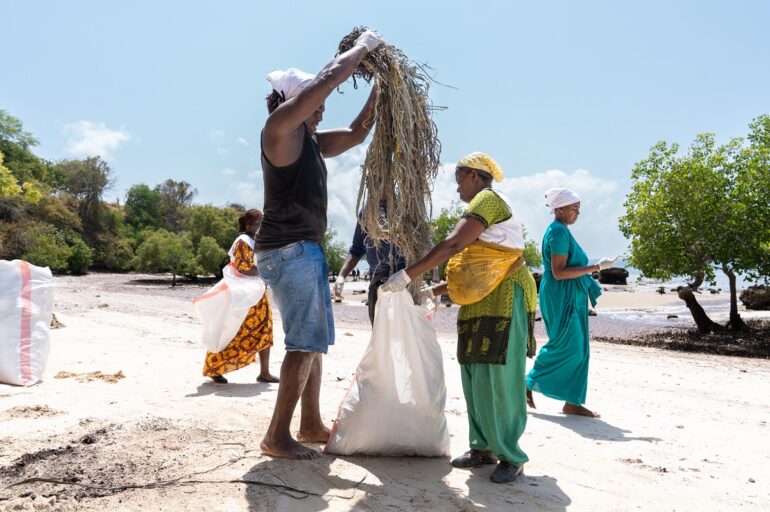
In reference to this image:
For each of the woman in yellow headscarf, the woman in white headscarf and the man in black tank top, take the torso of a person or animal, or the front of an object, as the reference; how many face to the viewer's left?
1

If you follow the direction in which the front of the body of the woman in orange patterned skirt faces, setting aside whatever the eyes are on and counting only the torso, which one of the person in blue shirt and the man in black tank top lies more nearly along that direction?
the person in blue shirt

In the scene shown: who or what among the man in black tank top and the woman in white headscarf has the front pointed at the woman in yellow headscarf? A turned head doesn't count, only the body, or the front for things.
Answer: the man in black tank top

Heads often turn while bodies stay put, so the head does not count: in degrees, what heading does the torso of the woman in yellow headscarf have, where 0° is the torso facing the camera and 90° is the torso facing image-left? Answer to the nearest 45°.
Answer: approximately 90°

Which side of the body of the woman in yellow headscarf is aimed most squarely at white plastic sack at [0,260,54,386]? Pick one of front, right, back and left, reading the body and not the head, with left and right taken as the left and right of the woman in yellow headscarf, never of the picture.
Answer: front

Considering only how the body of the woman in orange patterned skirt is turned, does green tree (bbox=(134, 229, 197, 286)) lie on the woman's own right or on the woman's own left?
on the woman's own left

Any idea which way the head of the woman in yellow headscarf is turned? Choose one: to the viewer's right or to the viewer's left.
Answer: to the viewer's left

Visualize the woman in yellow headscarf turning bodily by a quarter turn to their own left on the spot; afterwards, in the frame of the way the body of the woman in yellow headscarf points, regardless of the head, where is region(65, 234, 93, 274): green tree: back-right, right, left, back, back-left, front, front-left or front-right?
back-right

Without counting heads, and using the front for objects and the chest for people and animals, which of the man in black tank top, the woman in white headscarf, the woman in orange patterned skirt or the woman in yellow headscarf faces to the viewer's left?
the woman in yellow headscarf

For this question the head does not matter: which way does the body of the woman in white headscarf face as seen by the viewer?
to the viewer's right

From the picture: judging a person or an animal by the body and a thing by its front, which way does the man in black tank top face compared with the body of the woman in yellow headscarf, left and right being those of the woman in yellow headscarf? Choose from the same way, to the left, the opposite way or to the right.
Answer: the opposite way

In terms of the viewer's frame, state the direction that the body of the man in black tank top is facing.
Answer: to the viewer's right

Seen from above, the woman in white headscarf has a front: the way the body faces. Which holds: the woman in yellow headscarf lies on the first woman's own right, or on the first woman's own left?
on the first woman's own right
